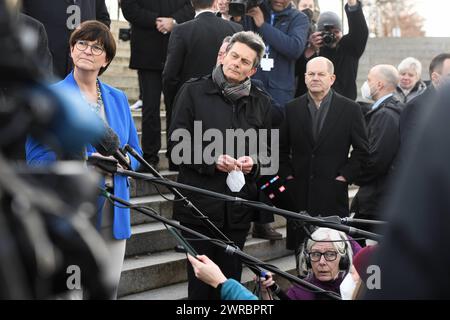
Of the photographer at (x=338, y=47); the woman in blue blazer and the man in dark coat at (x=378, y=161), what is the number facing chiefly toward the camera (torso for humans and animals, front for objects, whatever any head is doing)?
2

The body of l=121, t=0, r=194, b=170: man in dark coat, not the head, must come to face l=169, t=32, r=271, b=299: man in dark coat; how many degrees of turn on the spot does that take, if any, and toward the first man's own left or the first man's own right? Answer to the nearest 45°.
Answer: approximately 45° to the first man's own right

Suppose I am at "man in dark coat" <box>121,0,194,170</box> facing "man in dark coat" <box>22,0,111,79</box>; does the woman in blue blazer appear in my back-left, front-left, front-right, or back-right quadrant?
front-left

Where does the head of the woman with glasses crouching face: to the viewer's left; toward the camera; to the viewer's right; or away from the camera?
toward the camera

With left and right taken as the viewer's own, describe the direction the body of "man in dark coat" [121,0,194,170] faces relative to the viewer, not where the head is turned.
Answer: facing the viewer and to the right of the viewer

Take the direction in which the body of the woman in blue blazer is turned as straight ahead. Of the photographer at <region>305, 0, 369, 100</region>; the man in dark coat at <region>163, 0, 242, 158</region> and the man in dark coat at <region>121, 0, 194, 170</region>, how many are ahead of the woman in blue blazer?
0

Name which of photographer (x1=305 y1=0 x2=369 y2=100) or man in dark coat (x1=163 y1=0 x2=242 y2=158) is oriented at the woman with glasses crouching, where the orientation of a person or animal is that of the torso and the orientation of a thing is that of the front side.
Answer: the photographer

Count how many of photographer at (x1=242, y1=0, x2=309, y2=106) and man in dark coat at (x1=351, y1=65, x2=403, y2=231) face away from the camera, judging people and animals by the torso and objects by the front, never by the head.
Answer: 0

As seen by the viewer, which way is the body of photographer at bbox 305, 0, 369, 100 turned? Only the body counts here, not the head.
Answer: toward the camera

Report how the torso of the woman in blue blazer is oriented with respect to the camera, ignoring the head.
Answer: toward the camera

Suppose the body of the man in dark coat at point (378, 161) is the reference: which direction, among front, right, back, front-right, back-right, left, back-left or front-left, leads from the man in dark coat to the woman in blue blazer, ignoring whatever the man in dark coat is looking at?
front-left

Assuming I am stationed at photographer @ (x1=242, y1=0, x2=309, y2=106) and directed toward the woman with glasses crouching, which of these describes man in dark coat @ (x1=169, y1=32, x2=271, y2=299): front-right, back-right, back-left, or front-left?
front-right

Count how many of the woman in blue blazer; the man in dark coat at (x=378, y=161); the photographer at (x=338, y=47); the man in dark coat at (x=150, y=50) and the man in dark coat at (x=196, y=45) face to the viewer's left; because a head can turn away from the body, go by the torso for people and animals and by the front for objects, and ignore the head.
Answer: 1

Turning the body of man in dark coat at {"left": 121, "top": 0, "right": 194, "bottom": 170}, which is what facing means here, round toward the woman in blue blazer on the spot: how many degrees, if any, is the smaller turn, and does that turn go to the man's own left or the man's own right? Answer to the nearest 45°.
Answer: approximately 45° to the man's own right
